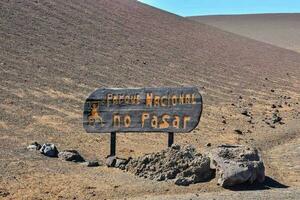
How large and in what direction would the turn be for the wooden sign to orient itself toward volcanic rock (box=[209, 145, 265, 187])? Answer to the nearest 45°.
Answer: approximately 45° to its left

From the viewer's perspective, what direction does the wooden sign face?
toward the camera

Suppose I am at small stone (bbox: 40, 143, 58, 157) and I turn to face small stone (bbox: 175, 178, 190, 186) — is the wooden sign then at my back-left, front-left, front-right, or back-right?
front-left

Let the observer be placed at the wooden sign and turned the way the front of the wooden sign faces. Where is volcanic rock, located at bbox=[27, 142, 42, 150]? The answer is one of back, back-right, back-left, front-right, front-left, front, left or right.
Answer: right

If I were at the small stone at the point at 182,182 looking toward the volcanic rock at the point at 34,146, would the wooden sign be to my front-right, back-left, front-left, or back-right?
front-right

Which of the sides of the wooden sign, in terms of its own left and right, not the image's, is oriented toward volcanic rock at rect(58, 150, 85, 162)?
right
